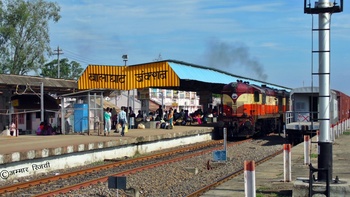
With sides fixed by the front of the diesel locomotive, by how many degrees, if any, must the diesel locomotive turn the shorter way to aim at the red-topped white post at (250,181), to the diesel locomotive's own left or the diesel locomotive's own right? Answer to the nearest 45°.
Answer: approximately 45° to the diesel locomotive's own left

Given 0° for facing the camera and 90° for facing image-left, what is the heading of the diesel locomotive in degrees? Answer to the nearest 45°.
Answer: approximately 45°

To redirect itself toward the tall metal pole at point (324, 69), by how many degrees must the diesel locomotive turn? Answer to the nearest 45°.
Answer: approximately 45° to its left

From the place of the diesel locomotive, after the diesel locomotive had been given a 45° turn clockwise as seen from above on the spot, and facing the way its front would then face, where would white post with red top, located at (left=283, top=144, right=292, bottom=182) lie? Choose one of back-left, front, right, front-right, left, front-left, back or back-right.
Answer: left

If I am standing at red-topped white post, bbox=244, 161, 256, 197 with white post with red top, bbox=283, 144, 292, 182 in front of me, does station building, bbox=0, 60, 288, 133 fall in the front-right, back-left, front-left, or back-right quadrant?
front-left

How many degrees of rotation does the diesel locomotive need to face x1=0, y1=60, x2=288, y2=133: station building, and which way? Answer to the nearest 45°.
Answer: approximately 45° to its right
